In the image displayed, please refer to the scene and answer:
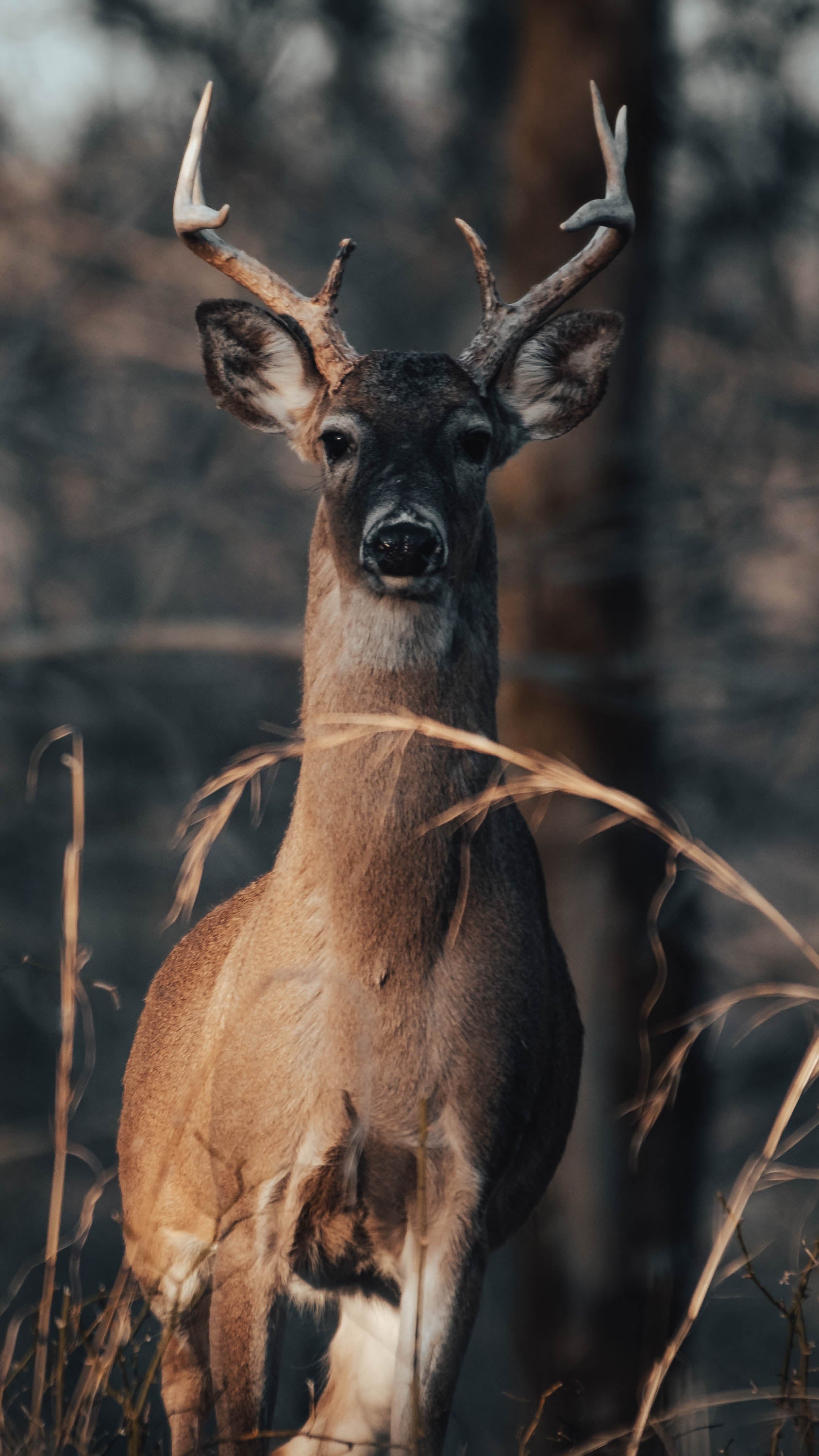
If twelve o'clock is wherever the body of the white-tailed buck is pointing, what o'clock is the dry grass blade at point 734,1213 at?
The dry grass blade is roughly at 11 o'clock from the white-tailed buck.

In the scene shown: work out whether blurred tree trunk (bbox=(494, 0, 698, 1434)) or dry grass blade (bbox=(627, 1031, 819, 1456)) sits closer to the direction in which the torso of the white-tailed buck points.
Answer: the dry grass blade

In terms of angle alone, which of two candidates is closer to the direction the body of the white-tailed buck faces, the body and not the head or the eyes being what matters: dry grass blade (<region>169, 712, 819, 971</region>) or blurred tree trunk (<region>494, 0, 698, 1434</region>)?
the dry grass blade

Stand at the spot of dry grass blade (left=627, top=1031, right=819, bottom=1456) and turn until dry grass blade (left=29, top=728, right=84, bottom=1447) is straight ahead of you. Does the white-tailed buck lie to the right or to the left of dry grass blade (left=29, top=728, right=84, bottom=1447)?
right

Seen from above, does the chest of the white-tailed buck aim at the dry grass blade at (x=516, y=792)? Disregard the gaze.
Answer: yes

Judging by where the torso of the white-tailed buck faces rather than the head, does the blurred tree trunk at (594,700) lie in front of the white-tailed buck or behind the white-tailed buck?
behind

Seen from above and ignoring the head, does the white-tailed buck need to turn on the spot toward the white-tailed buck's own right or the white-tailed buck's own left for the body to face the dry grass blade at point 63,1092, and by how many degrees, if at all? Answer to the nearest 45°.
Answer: approximately 45° to the white-tailed buck's own right

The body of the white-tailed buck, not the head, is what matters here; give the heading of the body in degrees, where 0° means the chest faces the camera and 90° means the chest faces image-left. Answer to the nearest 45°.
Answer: approximately 0°
